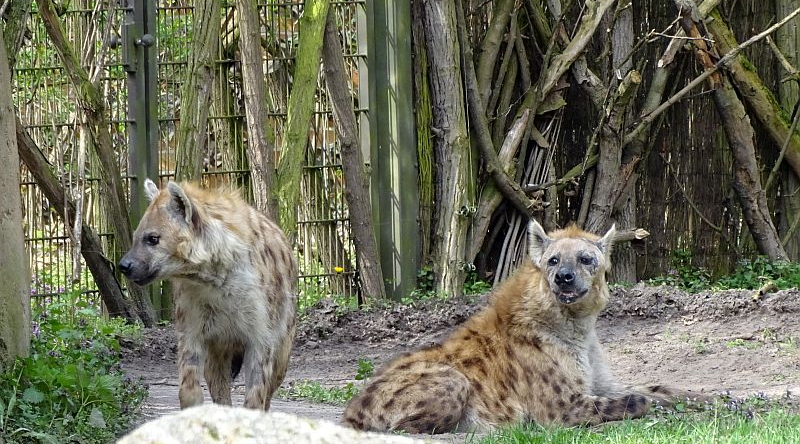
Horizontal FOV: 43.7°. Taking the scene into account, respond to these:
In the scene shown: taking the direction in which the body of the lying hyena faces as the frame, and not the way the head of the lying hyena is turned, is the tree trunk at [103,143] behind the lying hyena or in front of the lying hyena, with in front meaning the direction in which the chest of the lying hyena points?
behind

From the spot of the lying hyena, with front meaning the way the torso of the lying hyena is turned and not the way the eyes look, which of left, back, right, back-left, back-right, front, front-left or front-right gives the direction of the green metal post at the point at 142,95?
back-left

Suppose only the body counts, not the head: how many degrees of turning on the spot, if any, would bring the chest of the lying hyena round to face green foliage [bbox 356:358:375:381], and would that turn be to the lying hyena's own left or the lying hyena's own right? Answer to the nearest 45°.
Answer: approximately 135° to the lying hyena's own left

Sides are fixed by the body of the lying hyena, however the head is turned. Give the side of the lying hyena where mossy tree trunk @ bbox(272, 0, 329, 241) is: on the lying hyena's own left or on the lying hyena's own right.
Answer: on the lying hyena's own left

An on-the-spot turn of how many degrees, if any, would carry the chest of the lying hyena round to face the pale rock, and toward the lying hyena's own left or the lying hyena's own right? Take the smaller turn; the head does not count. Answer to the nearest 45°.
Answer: approximately 90° to the lying hyena's own right

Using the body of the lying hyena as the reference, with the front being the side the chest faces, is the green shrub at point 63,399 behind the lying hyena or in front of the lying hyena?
behind

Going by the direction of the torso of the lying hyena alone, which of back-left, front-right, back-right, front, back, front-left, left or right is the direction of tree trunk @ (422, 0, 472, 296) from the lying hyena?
left

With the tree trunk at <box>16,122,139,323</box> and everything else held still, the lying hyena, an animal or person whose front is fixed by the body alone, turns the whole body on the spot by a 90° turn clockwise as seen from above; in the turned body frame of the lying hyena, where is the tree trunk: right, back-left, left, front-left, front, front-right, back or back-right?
back-right

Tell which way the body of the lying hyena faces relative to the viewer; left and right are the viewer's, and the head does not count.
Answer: facing to the right of the viewer
